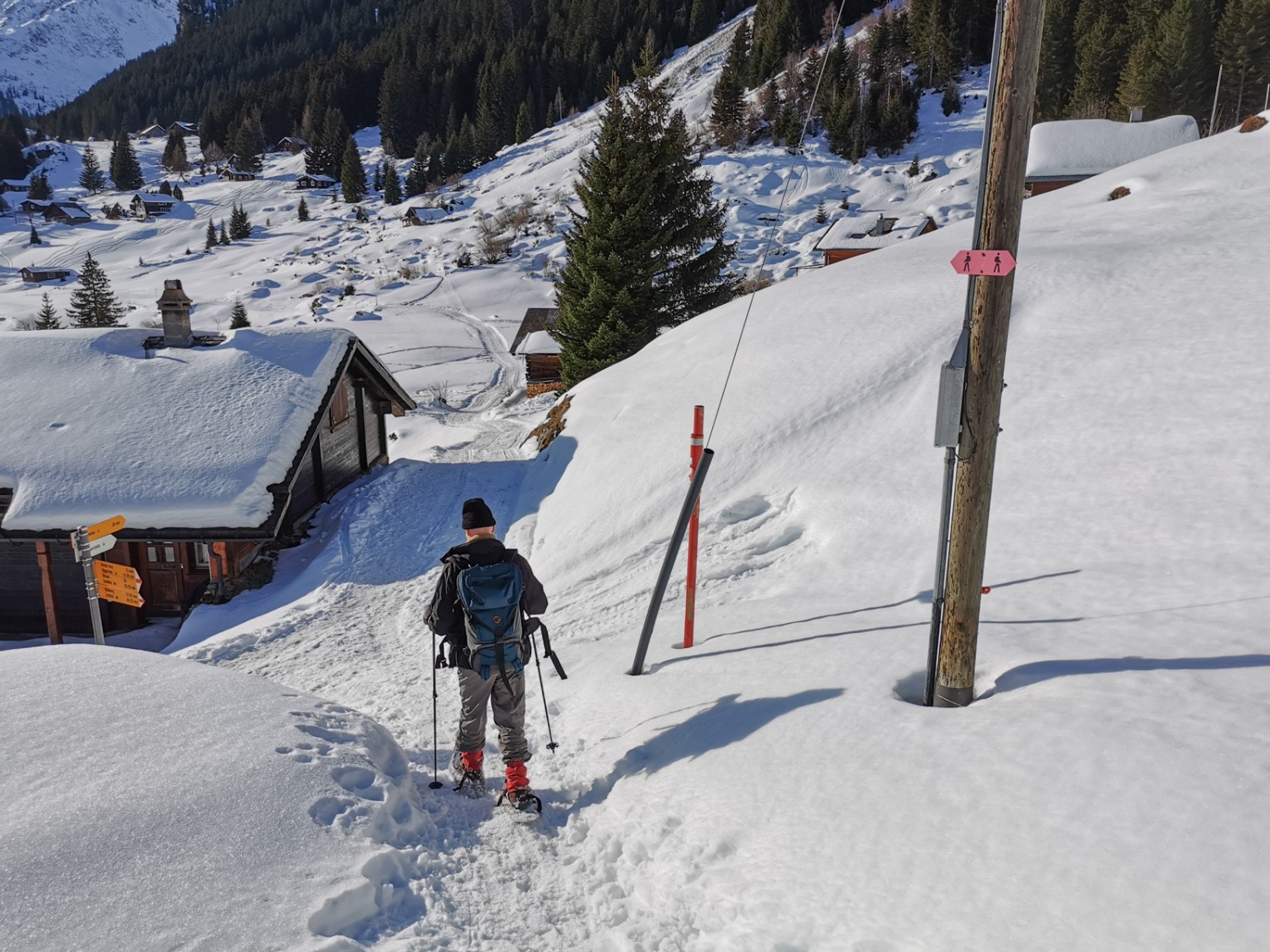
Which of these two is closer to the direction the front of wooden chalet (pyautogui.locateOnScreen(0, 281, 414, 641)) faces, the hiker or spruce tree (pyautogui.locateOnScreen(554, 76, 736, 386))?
the hiker

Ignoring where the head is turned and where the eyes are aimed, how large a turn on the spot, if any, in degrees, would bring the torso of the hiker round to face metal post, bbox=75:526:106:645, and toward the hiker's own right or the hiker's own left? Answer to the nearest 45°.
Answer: approximately 45° to the hiker's own left

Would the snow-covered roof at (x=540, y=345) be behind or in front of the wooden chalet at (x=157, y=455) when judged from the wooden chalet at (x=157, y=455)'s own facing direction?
behind

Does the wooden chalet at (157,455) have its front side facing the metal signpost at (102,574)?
yes

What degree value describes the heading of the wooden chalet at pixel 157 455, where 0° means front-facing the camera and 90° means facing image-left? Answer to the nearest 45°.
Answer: approximately 0°

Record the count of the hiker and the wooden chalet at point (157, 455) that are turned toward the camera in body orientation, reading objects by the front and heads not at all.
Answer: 1

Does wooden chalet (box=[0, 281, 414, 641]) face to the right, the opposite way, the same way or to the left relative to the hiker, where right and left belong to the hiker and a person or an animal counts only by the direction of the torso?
the opposite way

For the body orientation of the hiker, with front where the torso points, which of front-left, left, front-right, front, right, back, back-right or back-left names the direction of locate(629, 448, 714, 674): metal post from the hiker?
front-right

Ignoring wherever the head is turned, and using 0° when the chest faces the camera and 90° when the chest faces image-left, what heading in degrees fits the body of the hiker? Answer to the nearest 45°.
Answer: approximately 180°

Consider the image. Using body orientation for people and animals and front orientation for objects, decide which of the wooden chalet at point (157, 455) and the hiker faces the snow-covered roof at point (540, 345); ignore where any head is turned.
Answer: the hiker
